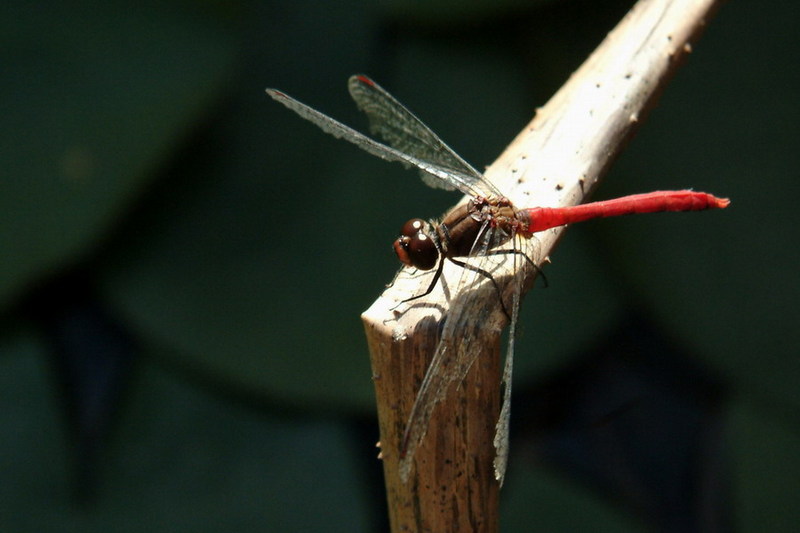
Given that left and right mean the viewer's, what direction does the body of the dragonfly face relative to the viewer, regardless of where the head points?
facing the viewer and to the left of the viewer
